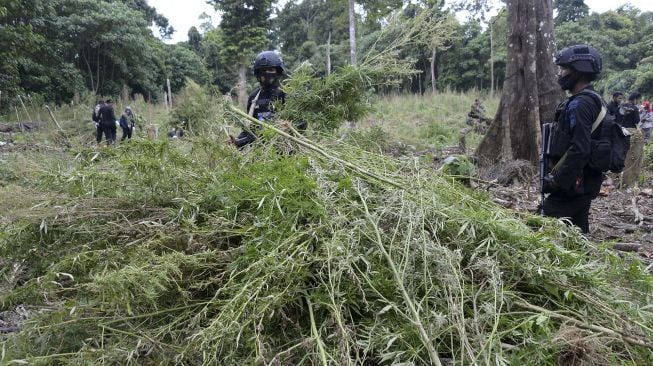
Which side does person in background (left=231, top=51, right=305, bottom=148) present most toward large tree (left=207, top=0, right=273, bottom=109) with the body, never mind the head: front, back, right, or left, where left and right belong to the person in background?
back

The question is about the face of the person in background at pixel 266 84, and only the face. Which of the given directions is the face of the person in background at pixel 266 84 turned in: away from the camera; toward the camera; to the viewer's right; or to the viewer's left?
toward the camera

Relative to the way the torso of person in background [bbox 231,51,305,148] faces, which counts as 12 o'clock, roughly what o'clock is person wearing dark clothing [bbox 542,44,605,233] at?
The person wearing dark clothing is roughly at 10 o'clock from the person in background.

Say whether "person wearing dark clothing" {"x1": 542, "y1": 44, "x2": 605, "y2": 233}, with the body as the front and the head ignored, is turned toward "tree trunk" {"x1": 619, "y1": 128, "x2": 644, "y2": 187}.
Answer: no

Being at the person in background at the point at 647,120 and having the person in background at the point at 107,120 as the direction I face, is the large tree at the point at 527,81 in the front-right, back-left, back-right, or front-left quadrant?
front-left

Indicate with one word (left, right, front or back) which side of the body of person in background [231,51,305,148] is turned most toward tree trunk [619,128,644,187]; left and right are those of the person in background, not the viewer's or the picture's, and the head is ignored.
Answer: left

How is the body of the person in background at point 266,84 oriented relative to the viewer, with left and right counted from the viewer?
facing the viewer

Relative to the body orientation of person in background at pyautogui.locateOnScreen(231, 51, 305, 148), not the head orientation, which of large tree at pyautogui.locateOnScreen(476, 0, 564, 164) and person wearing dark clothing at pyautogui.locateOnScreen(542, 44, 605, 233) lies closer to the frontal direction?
the person wearing dark clothing

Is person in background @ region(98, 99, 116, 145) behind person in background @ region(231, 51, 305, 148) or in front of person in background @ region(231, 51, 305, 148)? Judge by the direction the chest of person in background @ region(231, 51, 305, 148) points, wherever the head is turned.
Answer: behind

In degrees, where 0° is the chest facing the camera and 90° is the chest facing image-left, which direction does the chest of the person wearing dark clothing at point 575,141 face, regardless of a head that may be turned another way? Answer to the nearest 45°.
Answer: approximately 90°
